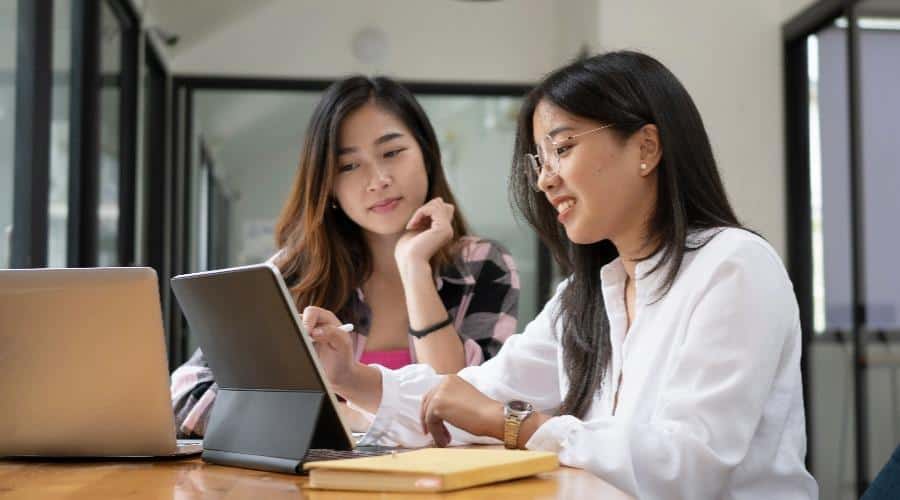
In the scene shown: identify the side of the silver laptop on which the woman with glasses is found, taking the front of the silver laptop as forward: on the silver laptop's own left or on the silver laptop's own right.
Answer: on the silver laptop's own right

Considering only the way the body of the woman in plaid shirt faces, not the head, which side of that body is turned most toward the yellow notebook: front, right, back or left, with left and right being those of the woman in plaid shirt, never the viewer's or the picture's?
front

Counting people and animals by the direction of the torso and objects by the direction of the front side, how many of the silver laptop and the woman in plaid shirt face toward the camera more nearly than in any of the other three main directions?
1

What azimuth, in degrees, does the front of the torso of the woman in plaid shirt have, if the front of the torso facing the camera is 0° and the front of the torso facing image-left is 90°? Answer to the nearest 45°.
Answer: approximately 0°

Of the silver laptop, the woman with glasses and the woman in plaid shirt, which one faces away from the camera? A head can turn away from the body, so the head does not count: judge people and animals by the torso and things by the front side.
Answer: the silver laptop

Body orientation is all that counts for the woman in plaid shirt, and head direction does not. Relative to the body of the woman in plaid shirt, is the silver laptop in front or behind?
in front

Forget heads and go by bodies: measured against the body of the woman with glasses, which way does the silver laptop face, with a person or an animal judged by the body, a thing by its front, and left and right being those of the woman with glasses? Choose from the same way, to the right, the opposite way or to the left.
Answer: to the right

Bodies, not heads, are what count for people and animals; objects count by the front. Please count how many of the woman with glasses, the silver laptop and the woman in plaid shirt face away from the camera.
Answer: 1

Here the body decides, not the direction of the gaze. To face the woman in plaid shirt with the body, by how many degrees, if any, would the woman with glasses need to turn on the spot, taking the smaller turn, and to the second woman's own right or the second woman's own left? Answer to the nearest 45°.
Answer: approximately 90° to the second woman's own right

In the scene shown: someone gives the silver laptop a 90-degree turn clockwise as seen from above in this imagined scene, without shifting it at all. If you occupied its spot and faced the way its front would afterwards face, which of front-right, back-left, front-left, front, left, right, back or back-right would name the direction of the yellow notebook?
front-right

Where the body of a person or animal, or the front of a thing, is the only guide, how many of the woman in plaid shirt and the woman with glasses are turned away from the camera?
0

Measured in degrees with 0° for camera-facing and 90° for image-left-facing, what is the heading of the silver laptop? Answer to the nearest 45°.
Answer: approximately 180°

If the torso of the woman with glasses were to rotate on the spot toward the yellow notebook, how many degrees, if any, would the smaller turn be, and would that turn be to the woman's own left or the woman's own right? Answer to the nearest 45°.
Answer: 0° — they already face it
